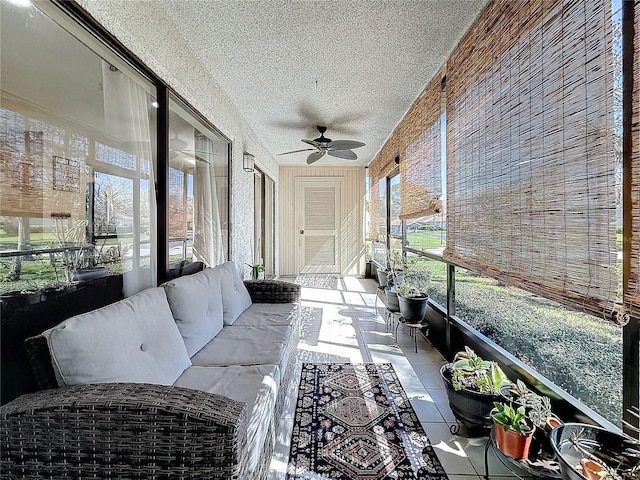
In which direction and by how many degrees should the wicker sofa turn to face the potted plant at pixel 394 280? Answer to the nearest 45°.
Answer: approximately 45° to its left

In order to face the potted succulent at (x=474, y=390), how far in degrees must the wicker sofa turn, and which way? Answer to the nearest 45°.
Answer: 0° — it already faces it

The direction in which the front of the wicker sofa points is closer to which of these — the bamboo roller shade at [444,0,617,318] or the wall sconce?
the bamboo roller shade

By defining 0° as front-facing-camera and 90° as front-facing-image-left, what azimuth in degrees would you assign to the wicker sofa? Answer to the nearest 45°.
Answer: approximately 270°

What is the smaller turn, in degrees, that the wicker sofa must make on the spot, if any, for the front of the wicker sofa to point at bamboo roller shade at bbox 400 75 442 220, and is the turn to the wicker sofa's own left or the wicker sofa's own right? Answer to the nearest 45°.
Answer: approximately 45° to the wicker sofa's own left

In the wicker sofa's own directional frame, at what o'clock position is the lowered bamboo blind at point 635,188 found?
The lowered bamboo blind is roughly at 1 o'clock from the wicker sofa.

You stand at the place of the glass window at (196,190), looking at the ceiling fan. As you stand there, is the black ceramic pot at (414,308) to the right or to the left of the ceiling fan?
right

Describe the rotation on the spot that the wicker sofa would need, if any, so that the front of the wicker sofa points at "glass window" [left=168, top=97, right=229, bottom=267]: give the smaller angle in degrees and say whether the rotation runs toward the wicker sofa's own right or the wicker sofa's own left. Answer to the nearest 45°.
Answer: approximately 90° to the wicker sofa's own left

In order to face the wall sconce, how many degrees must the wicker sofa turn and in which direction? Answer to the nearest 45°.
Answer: approximately 90° to its left

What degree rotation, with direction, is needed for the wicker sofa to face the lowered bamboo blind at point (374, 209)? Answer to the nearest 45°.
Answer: approximately 45° to its left

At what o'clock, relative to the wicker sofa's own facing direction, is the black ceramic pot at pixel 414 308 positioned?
The black ceramic pot is roughly at 11 o'clock from the wicker sofa.

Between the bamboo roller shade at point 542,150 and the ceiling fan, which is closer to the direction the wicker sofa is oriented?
the bamboo roller shade

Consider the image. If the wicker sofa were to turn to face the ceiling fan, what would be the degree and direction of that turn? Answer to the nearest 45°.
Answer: approximately 45° to its left
